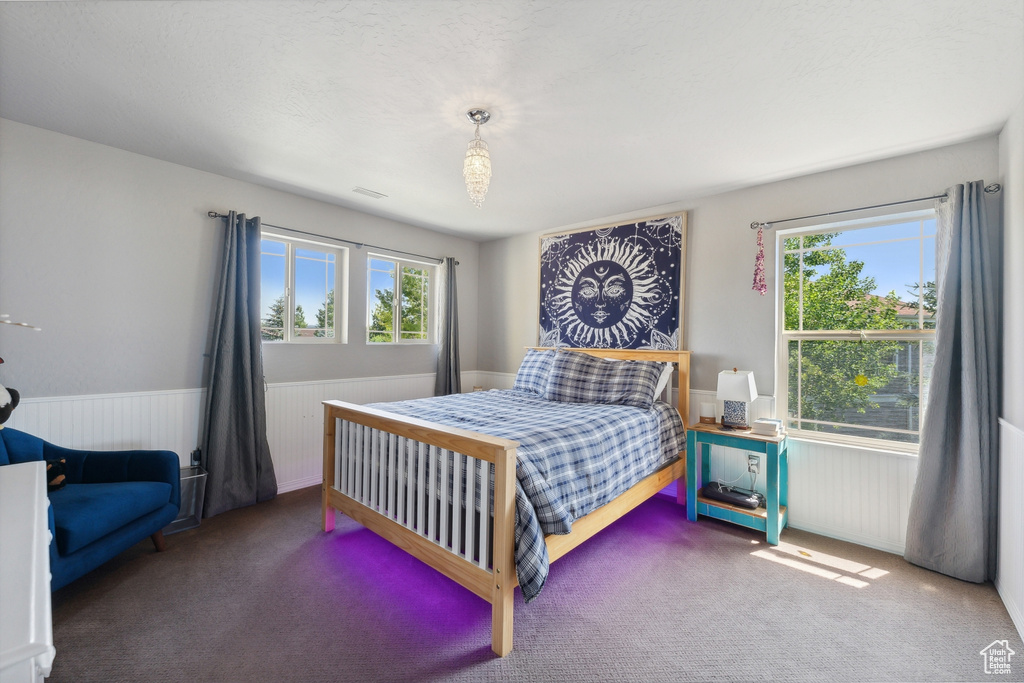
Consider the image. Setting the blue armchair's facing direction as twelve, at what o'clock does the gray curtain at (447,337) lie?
The gray curtain is roughly at 10 o'clock from the blue armchair.

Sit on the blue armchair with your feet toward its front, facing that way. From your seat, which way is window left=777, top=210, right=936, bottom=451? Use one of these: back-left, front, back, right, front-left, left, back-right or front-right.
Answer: front

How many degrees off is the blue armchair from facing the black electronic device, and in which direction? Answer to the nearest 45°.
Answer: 0° — it already faces it

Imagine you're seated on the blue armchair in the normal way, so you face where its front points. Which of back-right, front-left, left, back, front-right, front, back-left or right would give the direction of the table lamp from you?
front

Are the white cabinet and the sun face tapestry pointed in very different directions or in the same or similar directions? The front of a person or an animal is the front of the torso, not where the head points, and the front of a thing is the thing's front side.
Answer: very different directions

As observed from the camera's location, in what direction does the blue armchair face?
facing the viewer and to the right of the viewer

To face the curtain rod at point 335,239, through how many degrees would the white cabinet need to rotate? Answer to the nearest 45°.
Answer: approximately 45° to its left

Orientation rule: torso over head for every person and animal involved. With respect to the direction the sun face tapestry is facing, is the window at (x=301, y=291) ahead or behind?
ahead

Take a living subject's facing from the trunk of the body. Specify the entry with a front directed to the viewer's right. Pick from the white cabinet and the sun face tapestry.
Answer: the white cabinet

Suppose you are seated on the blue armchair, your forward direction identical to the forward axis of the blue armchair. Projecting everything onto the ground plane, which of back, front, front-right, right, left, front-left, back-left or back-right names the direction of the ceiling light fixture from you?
front

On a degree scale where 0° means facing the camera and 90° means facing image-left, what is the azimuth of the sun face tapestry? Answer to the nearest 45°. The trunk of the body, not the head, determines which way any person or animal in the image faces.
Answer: approximately 45°

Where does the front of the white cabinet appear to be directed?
to the viewer's right

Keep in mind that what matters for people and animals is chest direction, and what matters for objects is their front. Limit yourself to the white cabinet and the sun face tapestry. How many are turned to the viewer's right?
1

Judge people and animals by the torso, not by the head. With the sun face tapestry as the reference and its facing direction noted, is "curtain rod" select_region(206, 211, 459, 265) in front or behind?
in front

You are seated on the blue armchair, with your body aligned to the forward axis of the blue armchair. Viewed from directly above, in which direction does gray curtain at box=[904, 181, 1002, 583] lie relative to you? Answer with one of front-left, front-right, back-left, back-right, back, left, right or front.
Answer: front

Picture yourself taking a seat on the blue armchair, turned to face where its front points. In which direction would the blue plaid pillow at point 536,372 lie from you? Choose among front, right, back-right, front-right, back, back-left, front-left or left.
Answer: front-left

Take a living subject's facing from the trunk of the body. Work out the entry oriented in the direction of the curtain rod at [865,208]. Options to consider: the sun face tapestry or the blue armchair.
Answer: the blue armchair

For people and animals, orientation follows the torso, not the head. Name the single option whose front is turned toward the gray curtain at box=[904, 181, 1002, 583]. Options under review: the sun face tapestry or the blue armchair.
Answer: the blue armchair
